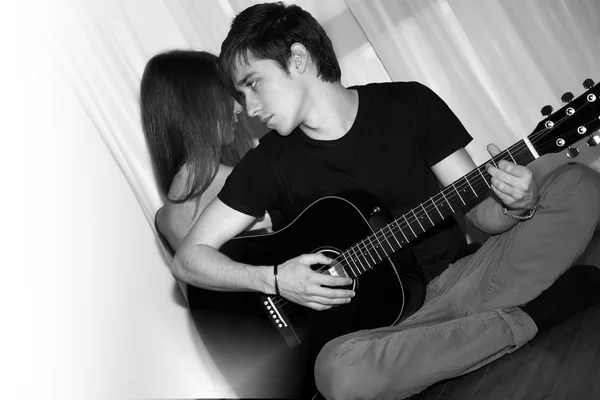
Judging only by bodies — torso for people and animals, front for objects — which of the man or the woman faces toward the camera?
the man

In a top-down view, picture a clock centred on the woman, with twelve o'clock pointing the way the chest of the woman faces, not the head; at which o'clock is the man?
The man is roughly at 2 o'clock from the woman.

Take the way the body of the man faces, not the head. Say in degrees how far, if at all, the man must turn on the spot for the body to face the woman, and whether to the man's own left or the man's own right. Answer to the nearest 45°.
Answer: approximately 135° to the man's own right

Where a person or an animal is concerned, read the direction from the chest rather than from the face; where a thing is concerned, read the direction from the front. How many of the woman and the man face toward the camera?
1

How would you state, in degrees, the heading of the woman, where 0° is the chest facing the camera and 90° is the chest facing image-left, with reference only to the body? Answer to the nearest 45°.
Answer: approximately 270°

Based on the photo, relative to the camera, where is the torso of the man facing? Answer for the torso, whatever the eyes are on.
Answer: toward the camera

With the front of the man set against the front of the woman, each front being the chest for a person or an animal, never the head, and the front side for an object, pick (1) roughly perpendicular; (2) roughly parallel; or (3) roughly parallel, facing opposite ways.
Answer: roughly perpendicular
